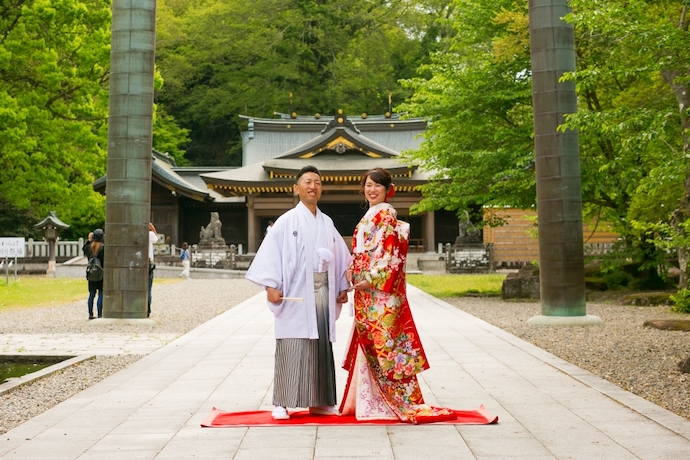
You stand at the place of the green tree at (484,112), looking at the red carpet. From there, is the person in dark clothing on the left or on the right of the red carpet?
right

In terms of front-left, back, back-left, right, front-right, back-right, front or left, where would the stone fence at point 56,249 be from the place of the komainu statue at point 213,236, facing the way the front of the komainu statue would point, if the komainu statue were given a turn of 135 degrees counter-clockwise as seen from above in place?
front-left

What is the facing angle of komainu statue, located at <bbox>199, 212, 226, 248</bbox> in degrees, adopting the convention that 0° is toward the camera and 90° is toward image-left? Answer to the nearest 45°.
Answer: approximately 270°

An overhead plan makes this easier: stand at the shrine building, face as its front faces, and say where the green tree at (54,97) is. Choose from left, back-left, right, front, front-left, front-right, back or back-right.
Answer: front-right

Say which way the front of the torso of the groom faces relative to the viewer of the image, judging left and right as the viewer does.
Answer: facing the viewer and to the right of the viewer
